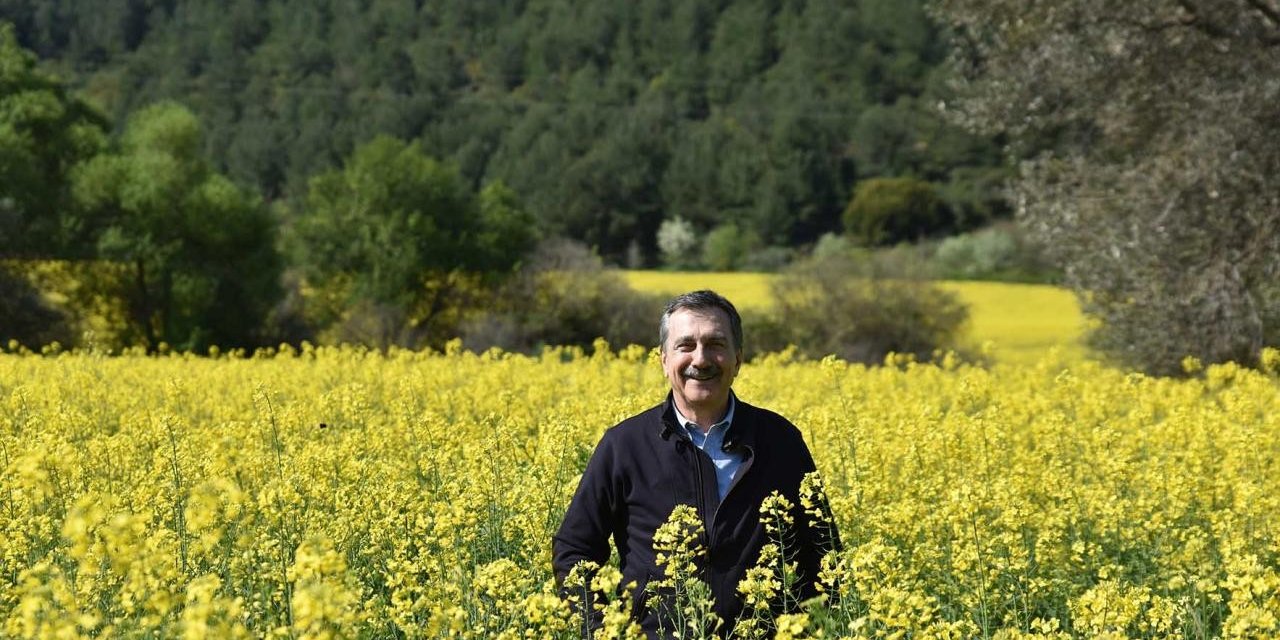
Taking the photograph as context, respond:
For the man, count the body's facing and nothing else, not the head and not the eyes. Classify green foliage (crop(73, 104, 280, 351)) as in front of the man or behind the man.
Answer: behind

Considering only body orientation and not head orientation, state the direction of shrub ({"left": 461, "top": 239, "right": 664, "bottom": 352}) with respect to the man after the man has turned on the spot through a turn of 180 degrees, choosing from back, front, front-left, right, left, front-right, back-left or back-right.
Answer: front

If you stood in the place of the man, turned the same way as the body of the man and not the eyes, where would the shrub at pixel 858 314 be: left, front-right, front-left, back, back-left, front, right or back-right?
back

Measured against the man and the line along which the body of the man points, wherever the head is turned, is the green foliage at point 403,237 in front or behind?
behind

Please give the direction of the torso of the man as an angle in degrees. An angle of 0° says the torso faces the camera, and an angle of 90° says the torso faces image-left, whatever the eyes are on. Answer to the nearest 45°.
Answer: approximately 0°

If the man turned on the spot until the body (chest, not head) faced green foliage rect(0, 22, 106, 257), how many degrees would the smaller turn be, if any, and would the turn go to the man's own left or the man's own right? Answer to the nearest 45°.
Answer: approximately 135° to the man's own right
